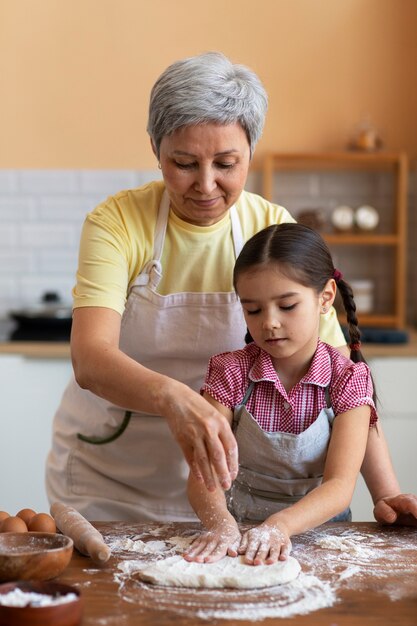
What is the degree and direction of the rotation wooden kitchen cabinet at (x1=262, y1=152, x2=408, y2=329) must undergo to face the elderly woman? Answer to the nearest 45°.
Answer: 0° — it already faces them

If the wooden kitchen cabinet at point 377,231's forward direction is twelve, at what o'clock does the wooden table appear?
The wooden table is roughly at 12 o'clock from the wooden kitchen cabinet.

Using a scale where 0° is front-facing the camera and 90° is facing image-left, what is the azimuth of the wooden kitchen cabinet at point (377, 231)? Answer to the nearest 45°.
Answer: approximately 0°

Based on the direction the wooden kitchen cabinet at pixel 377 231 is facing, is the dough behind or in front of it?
in front

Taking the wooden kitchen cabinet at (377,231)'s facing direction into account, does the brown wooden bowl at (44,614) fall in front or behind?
in front

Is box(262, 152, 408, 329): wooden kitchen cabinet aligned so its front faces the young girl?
yes

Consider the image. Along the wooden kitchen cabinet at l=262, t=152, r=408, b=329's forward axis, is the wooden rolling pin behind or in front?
in front

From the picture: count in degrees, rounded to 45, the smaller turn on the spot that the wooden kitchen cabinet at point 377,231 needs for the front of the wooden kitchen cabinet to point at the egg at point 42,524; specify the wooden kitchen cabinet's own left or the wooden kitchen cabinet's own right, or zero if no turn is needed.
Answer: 0° — it already faces it

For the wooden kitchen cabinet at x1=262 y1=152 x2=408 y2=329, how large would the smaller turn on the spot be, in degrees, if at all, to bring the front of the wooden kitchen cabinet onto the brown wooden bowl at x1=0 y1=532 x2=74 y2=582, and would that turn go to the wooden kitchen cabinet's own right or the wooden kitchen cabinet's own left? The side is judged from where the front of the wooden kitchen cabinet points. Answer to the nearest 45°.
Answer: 0° — it already faces it
